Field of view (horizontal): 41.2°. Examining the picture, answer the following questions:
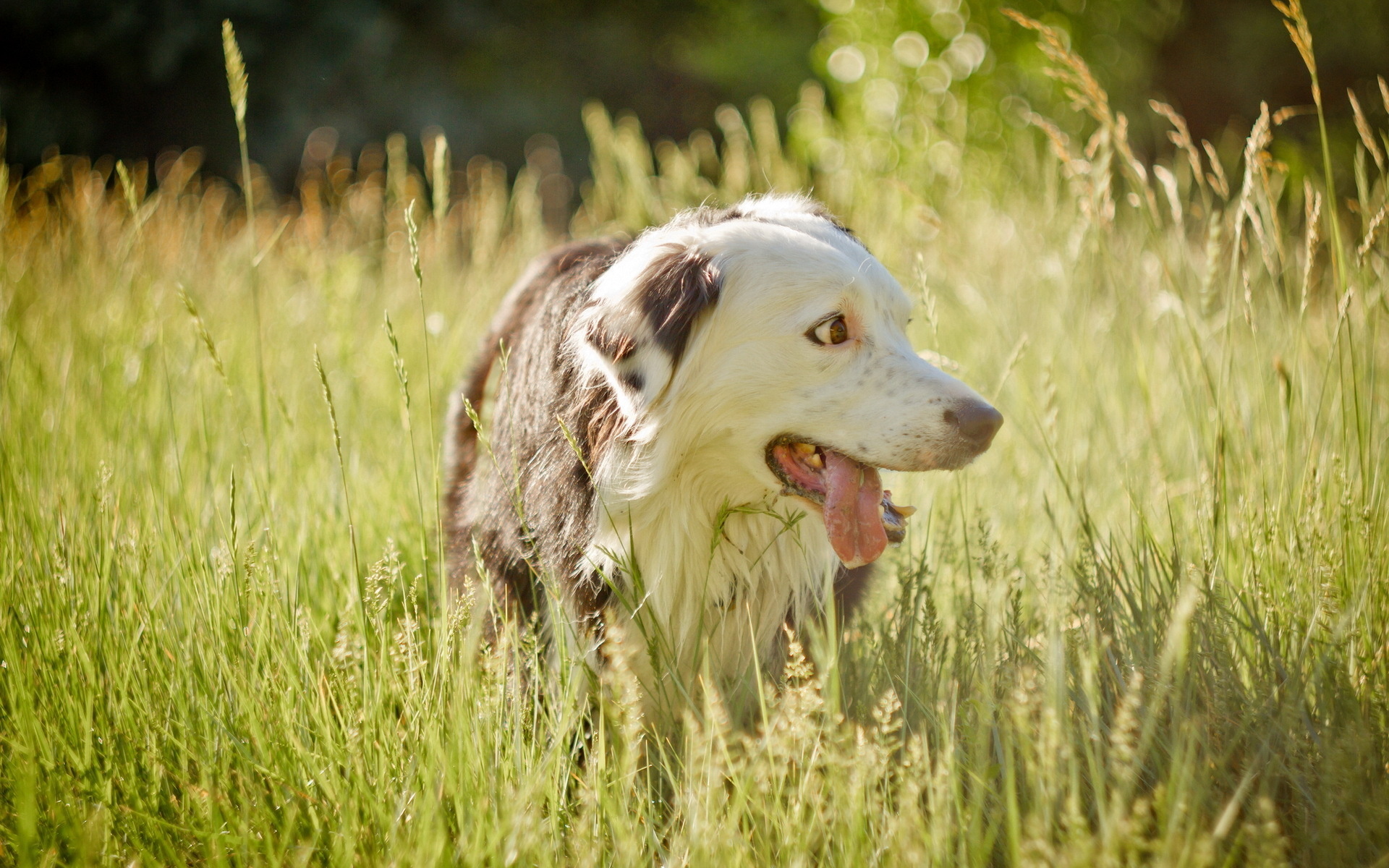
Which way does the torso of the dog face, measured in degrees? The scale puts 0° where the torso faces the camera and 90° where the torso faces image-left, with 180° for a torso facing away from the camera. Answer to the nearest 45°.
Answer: approximately 315°

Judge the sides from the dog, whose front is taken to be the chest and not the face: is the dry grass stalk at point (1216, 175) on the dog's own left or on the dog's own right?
on the dog's own left

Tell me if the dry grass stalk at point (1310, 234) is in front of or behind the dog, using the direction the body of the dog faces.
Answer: in front
